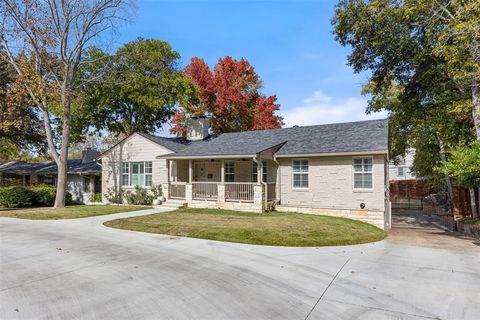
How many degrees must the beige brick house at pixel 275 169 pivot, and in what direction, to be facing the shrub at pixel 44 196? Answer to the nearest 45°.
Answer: approximately 45° to its right

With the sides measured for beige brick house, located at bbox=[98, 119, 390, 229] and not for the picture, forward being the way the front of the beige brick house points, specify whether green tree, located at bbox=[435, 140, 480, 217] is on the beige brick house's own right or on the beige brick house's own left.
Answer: on the beige brick house's own left

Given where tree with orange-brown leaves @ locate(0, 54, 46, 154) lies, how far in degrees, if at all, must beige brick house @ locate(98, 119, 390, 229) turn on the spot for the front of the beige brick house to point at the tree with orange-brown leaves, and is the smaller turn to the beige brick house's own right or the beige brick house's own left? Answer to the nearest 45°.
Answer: approximately 90° to the beige brick house's own right

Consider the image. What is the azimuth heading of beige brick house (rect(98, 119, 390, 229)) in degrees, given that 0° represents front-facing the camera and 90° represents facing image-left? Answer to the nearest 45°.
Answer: approximately 45°

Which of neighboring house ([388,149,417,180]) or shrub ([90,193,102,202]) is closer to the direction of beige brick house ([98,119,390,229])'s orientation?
the shrub

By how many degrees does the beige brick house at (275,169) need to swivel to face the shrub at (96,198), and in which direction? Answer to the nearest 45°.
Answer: approximately 90° to its right

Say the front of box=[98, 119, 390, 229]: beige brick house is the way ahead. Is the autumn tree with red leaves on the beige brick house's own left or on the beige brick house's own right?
on the beige brick house's own right

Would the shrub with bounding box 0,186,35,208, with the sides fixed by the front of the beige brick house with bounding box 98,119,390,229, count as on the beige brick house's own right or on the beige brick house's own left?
on the beige brick house's own right
